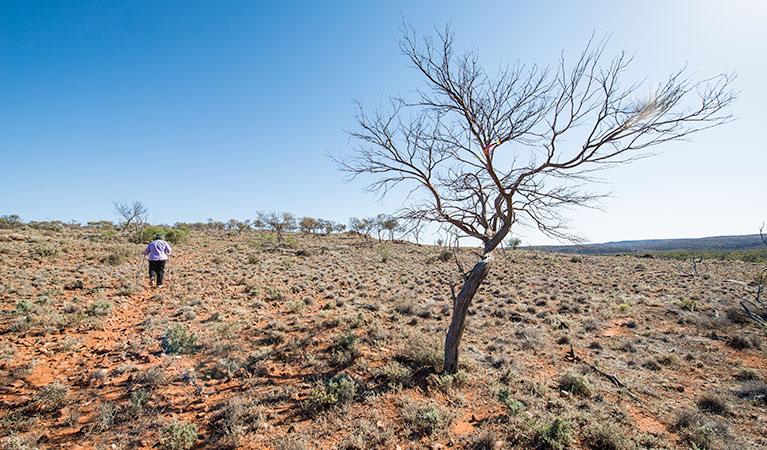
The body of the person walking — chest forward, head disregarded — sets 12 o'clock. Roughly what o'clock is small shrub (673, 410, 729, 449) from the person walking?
The small shrub is roughly at 5 o'clock from the person walking.

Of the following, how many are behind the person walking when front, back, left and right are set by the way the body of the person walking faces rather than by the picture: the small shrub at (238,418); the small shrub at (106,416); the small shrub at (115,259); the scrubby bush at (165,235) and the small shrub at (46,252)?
2

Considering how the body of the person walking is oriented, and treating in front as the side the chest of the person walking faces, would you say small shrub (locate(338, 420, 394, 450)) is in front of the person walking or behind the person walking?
behind

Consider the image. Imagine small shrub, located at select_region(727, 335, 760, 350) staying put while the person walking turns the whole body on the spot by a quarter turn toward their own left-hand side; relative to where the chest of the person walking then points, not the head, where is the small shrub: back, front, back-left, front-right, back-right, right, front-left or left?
back-left

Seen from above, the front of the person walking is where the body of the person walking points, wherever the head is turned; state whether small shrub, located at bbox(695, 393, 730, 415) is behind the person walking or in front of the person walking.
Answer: behind

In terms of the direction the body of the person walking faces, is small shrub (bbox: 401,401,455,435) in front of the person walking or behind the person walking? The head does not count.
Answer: behind

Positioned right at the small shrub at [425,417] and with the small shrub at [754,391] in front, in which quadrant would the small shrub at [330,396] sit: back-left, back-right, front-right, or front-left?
back-left

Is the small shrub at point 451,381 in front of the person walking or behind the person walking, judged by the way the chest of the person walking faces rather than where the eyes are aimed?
behind

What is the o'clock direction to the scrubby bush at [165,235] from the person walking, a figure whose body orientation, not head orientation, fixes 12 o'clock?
The scrubby bush is roughly at 12 o'clock from the person walking.

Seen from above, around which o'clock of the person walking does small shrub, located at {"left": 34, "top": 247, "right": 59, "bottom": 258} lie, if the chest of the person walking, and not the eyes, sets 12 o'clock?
The small shrub is roughly at 11 o'clock from the person walking.

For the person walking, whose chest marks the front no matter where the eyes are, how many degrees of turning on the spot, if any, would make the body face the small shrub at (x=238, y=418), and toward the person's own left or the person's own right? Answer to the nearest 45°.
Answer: approximately 180°

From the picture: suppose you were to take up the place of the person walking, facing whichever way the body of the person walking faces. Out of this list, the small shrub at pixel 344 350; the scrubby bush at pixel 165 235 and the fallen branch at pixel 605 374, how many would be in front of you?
1

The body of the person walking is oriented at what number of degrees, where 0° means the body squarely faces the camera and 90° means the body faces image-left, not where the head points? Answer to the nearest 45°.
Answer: approximately 180°

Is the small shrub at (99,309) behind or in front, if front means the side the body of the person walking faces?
behind
